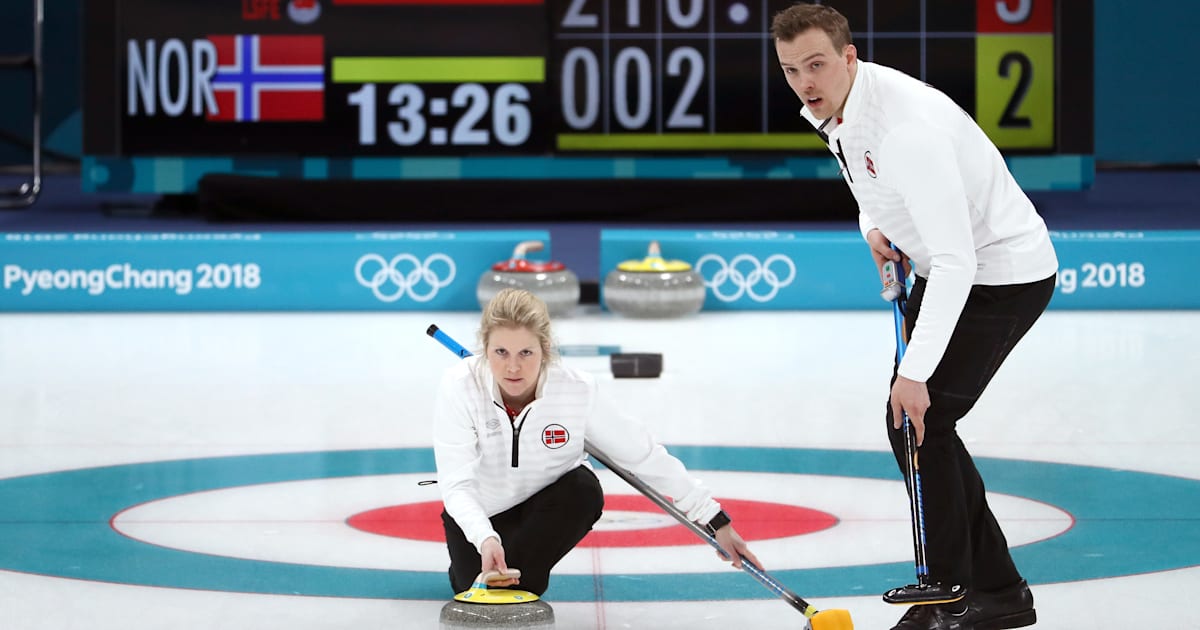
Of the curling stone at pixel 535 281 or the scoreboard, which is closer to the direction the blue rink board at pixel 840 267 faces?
the curling stone

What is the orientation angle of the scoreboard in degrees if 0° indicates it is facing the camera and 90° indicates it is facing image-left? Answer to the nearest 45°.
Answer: approximately 0°

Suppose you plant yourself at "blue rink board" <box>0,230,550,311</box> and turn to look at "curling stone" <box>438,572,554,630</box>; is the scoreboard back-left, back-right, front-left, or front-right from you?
back-left

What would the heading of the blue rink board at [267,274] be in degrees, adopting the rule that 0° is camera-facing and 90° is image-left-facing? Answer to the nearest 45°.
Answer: approximately 0°

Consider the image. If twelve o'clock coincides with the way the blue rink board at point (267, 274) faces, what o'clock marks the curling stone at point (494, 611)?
The curling stone is roughly at 12 o'clock from the blue rink board.

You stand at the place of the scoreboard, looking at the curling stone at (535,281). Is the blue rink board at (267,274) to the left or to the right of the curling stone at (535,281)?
right

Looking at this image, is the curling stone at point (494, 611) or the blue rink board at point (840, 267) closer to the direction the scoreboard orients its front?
the curling stone

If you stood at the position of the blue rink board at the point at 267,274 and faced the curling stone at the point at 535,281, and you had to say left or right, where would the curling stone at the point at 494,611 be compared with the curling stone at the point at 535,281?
right

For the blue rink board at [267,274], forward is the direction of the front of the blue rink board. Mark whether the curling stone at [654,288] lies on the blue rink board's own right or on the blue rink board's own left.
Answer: on the blue rink board's own left

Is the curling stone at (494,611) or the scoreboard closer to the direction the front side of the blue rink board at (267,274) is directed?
the curling stone
